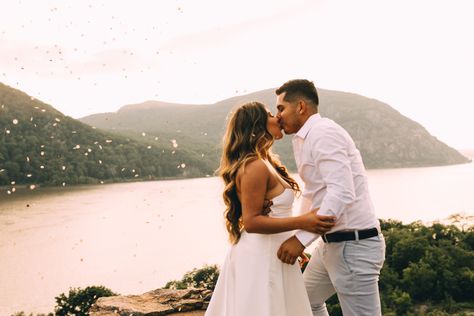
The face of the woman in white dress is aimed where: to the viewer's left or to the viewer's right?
to the viewer's right

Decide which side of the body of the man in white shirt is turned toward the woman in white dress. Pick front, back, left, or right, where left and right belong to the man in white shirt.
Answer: front

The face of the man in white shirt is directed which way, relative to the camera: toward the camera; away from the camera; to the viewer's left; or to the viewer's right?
to the viewer's left

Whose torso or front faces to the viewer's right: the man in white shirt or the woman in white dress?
the woman in white dress

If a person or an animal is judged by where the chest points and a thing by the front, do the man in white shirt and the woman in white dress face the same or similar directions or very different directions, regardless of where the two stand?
very different directions

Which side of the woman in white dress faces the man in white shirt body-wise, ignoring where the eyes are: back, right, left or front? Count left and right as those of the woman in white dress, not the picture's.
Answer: front

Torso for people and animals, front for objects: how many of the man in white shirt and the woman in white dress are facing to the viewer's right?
1

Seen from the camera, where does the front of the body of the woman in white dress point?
to the viewer's right

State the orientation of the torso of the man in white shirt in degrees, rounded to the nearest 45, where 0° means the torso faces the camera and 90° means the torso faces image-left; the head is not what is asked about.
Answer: approximately 90°
